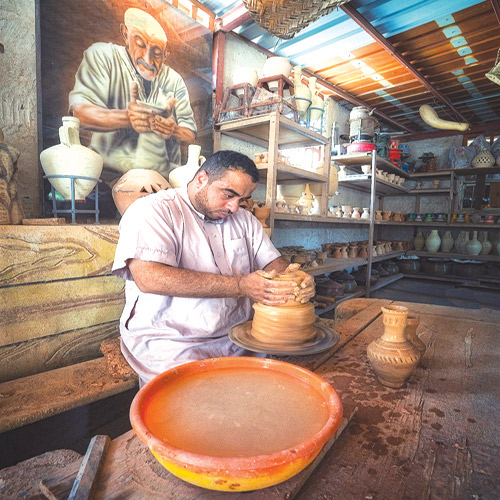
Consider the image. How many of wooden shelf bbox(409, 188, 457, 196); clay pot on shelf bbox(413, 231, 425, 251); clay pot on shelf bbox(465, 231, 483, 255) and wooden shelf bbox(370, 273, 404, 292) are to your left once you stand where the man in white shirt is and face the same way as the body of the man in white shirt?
4

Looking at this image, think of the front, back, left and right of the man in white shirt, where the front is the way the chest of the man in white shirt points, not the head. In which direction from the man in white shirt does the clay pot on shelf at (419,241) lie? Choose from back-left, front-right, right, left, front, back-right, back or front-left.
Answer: left

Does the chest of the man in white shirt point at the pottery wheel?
yes

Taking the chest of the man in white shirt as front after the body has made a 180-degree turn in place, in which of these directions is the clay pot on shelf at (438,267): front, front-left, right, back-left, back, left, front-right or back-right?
right

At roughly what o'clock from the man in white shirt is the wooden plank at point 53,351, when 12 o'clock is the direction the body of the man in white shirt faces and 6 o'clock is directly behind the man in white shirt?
The wooden plank is roughly at 5 o'clock from the man in white shirt.

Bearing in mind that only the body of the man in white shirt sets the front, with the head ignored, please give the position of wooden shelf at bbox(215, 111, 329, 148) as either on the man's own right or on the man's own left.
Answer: on the man's own left

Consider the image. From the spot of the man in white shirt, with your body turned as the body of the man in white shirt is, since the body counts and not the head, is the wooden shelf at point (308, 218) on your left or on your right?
on your left

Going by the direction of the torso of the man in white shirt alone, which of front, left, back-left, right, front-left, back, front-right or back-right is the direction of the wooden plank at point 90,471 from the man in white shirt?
front-right

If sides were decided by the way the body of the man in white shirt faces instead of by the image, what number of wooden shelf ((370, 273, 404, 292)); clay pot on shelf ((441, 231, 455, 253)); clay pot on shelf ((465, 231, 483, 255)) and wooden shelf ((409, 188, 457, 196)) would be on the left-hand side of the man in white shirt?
4

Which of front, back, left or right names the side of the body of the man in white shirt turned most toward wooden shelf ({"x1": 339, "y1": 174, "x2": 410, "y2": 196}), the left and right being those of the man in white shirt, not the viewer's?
left

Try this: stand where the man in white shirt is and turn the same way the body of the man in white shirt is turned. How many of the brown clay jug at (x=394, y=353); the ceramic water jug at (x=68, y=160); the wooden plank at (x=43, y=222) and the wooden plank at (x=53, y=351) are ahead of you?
1

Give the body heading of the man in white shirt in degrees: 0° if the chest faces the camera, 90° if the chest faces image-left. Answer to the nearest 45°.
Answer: approximately 315°

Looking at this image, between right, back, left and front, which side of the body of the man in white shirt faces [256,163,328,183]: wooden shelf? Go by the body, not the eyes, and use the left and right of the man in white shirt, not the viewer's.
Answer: left
